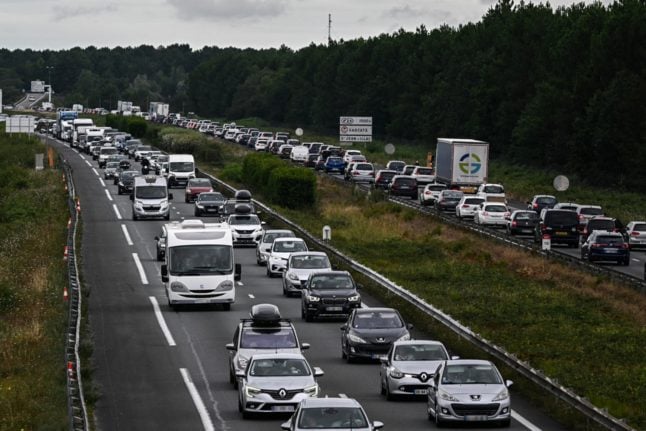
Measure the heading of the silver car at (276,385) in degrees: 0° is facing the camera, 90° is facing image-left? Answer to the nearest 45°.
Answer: approximately 0°

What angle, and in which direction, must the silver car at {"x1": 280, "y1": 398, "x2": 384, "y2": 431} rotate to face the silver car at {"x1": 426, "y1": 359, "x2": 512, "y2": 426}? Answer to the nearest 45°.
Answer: approximately 135° to its left

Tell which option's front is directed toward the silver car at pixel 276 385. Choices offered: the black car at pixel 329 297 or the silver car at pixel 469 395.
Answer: the black car

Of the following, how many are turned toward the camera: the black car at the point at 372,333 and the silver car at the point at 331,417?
2

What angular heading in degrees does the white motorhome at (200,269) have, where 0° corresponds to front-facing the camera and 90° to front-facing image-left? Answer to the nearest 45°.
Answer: approximately 0°

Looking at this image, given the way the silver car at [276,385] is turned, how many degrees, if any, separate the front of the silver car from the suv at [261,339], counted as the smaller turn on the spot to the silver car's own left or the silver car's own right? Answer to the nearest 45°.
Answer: approximately 180°

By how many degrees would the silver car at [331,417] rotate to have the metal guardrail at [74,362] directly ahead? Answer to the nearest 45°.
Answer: approximately 135° to its right
